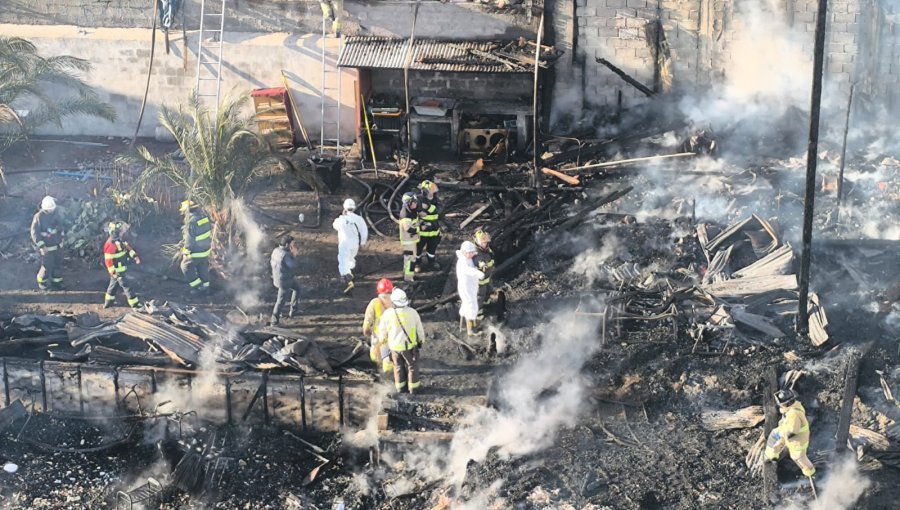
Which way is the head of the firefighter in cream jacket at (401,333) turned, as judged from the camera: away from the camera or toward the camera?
away from the camera

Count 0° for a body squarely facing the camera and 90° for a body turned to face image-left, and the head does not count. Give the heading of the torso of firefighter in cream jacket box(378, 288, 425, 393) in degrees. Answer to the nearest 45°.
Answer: approximately 180°

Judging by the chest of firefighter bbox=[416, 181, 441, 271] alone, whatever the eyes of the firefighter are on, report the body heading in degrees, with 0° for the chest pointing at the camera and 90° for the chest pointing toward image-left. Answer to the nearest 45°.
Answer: approximately 45°

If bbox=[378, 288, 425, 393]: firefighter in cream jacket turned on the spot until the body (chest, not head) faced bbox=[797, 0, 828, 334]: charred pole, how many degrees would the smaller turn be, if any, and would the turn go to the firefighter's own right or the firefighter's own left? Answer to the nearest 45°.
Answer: approximately 90° to the firefighter's own right

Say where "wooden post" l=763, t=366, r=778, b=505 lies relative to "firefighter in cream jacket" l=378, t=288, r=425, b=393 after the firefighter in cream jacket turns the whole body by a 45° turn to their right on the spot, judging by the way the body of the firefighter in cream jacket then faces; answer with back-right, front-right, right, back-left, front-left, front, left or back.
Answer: front-right

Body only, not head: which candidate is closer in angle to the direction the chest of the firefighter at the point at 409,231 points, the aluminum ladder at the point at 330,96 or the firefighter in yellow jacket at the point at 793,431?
the firefighter in yellow jacket

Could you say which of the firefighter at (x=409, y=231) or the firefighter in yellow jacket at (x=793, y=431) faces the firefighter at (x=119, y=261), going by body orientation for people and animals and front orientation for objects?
the firefighter in yellow jacket

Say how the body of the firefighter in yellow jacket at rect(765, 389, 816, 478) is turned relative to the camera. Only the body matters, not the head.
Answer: to the viewer's left
